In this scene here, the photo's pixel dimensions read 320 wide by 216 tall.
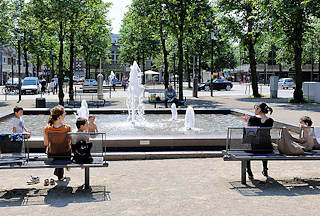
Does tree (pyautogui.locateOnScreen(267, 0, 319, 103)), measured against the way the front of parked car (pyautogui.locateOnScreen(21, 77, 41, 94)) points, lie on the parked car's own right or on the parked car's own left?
on the parked car's own left

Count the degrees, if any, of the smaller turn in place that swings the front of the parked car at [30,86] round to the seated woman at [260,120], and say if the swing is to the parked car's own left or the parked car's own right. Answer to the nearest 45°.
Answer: approximately 45° to the parked car's own left

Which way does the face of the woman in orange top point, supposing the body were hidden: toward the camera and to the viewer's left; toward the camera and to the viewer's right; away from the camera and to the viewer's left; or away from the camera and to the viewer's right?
away from the camera and to the viewer's right

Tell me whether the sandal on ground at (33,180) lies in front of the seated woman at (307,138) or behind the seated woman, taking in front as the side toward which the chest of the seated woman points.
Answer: in front

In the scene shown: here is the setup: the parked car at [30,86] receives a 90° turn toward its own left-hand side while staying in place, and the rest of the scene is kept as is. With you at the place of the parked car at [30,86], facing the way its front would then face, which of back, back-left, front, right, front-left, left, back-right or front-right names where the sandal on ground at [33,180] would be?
front-right

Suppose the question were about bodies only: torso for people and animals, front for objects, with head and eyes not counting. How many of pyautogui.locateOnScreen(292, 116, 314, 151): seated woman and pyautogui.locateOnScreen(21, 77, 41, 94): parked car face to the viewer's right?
0

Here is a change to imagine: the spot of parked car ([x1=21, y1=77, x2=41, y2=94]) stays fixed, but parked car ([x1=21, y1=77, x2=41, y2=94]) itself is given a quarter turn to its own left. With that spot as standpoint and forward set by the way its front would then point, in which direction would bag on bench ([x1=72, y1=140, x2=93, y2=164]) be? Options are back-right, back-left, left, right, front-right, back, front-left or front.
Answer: front-right

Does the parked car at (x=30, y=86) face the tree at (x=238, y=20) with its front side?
no

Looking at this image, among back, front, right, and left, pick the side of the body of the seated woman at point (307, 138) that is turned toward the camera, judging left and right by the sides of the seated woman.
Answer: left

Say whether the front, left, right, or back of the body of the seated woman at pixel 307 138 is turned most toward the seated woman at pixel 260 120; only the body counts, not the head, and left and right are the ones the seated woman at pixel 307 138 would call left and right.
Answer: front

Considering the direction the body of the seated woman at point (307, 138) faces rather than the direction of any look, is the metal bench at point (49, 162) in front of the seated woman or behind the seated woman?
in front

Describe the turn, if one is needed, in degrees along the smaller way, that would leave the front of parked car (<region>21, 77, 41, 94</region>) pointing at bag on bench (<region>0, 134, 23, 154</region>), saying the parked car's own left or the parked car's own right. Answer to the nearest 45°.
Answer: approximately 45° to the parked car's own left

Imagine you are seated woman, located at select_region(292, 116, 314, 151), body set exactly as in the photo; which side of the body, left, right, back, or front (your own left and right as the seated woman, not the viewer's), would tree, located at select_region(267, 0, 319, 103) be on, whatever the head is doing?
right

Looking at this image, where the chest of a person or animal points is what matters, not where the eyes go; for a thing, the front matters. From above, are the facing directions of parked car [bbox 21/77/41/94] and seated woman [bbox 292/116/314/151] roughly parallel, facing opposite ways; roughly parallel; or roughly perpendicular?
roughly perpendicular

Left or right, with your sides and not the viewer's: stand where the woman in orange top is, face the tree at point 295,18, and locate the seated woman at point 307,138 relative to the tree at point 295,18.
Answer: right

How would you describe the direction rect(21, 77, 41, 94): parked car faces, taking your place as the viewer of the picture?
facing the viewer and to the left of the viewer
